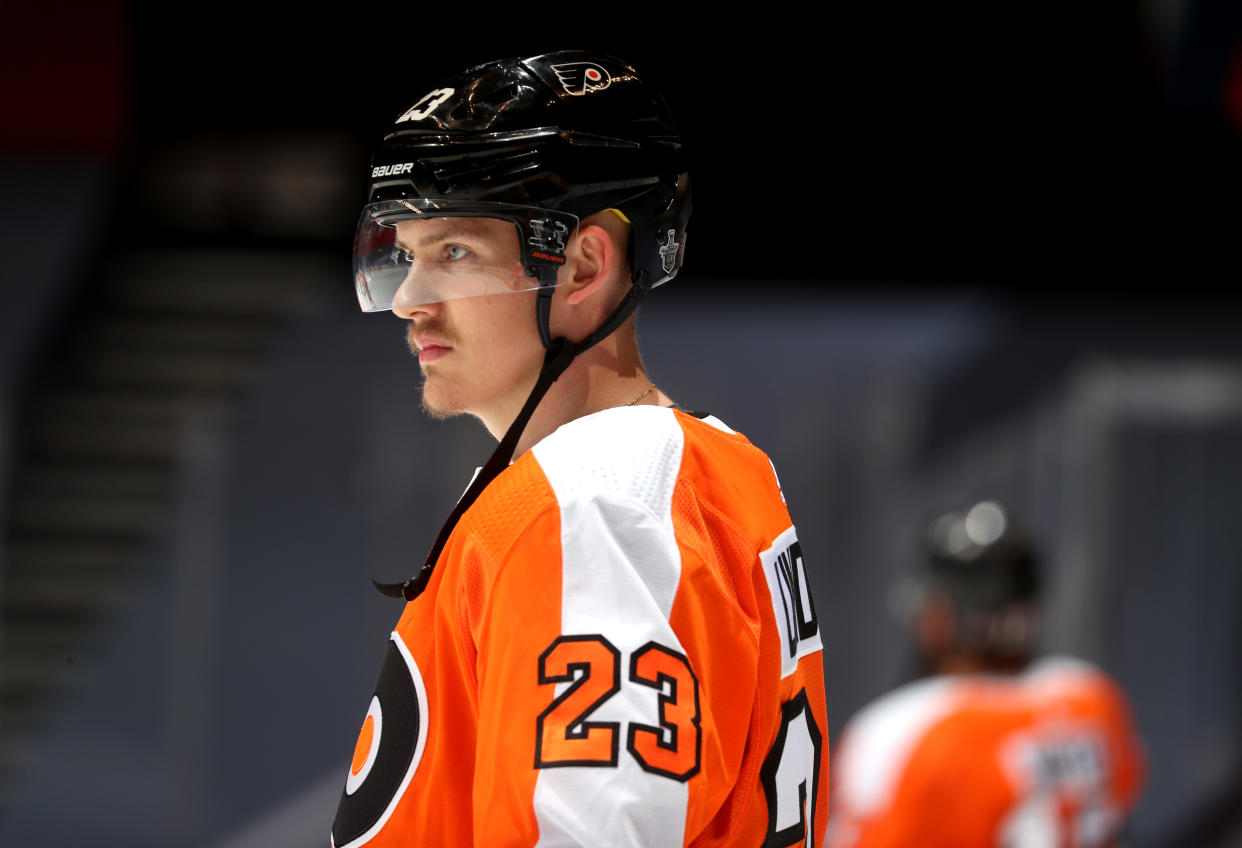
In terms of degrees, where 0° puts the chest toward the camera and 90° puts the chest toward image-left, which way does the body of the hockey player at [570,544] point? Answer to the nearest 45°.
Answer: approximately 90°

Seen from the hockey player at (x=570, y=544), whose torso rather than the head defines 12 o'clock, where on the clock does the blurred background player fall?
The blurred background player is roughly at 4 o'clock from the hockey player.

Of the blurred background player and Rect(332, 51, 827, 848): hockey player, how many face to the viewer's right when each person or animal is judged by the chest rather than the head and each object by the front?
0

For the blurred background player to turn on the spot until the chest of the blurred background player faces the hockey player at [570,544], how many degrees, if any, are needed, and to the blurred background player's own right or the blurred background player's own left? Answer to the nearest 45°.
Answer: approximately 135° to the blurred background player's own left

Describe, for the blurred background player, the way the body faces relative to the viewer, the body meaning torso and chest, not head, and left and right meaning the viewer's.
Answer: facing away from the viewer and to the left of the viewer

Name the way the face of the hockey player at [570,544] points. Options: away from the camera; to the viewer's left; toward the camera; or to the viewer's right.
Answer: to the viewer's left
